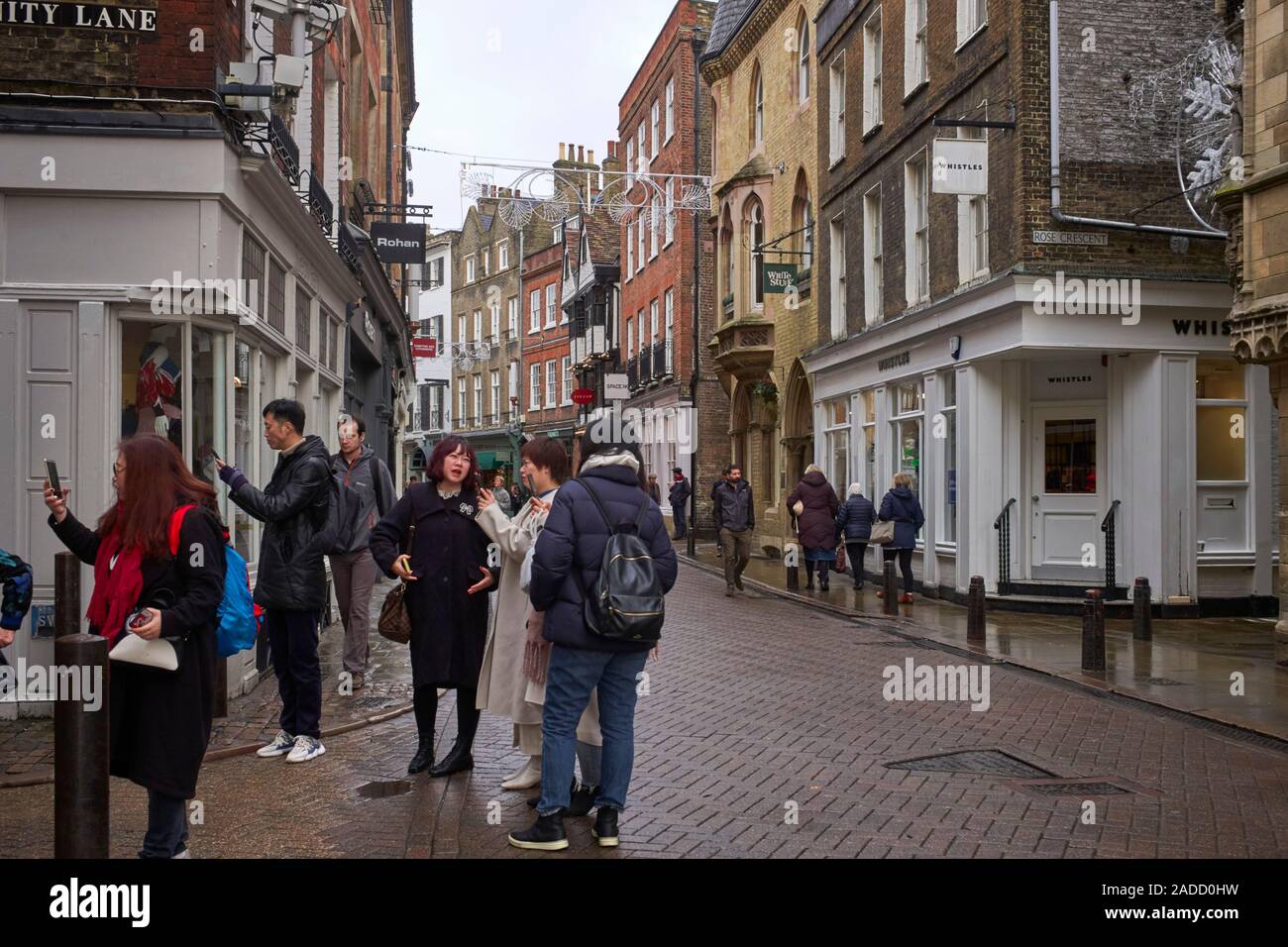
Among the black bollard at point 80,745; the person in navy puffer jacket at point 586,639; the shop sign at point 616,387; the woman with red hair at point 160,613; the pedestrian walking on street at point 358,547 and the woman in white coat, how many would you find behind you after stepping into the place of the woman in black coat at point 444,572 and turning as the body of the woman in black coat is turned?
2

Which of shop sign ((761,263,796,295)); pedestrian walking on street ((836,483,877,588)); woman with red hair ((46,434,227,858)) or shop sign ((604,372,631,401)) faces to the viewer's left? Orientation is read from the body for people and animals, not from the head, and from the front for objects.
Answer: the woman with red hair

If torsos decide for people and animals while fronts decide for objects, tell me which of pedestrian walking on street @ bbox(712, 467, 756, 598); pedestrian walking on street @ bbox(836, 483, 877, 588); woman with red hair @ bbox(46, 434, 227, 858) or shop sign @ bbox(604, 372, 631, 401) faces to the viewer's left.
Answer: the woman with red hair

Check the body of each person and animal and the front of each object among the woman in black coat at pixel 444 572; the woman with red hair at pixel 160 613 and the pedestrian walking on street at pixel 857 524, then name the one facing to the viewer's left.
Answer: the woman with red hair

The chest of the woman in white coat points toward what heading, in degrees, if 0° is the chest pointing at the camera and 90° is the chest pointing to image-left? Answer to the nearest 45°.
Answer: approximately 90°

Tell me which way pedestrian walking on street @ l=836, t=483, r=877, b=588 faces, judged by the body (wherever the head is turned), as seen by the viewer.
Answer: away from the camera

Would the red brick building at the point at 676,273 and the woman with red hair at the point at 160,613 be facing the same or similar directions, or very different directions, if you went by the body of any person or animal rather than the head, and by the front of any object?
same or similar directions

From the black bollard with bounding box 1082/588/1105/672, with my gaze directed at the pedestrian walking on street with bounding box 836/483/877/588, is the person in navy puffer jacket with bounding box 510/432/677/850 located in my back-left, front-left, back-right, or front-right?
back-left

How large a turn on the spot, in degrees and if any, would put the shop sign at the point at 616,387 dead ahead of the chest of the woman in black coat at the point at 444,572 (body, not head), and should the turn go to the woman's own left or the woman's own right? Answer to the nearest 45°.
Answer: approximately 180°

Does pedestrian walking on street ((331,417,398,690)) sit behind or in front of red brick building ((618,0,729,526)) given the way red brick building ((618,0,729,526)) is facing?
in front

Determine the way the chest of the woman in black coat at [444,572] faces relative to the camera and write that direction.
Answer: toward the camera

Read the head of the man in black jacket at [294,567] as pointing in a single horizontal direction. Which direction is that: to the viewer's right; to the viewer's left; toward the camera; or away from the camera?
to the viewer's left

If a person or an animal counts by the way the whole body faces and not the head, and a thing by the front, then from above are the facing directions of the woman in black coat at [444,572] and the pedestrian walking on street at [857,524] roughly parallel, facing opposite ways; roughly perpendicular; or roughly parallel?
roughly parallel, facing opposite ways

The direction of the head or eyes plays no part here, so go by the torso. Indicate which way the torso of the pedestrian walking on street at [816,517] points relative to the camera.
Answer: away from the camera

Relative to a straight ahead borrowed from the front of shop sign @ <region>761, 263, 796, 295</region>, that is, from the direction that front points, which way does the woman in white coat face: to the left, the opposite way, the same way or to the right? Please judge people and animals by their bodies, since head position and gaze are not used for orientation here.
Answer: to the right

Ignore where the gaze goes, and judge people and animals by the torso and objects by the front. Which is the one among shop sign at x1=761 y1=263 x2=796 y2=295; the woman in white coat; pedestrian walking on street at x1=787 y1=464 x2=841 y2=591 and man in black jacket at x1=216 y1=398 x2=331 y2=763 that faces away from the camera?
the pedestrian walking on street

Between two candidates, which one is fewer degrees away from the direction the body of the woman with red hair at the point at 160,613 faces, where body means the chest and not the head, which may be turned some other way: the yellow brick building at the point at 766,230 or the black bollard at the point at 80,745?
the black bollard

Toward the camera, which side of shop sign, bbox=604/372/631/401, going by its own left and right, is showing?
front
